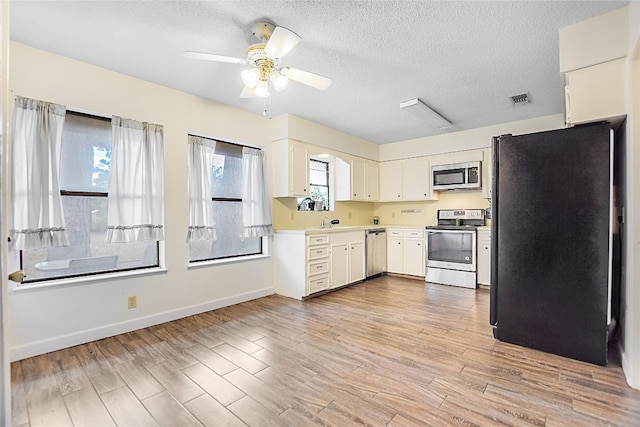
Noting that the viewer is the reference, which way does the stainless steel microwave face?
facing the viewer

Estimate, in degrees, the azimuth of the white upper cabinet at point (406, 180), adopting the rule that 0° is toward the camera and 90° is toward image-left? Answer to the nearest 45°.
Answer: approximately 45°

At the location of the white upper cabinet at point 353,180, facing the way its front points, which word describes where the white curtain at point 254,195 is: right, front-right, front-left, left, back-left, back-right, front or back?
right

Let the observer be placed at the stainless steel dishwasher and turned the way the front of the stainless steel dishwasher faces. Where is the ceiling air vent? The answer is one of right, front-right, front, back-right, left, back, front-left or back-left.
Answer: front

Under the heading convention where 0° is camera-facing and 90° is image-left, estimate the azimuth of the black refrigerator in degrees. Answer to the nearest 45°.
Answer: approximately 90°

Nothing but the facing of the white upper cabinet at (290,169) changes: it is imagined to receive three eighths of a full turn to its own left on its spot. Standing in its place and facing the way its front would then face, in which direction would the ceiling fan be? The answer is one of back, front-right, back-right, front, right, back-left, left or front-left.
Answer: back

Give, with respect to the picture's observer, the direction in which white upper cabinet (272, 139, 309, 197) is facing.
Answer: facing the viewer and to the right of the viewer

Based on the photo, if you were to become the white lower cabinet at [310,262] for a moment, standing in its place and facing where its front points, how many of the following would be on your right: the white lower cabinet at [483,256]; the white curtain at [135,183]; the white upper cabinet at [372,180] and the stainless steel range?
1

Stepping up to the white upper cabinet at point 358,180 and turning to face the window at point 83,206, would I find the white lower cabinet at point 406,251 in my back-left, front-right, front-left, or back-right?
back-left
